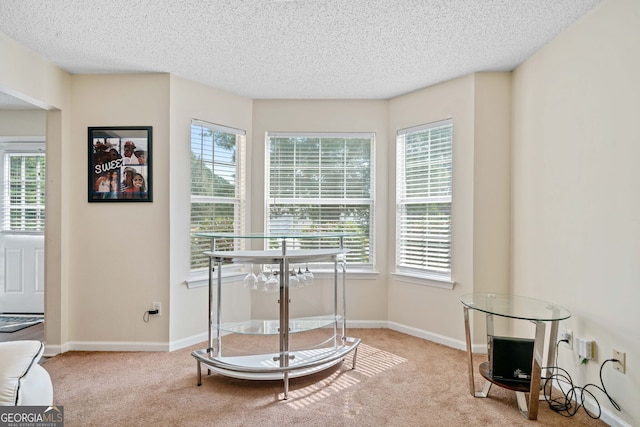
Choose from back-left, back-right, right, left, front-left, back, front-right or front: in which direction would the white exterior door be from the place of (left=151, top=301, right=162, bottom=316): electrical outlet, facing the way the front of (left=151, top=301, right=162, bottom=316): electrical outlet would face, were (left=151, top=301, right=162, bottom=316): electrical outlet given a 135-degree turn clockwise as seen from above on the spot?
front

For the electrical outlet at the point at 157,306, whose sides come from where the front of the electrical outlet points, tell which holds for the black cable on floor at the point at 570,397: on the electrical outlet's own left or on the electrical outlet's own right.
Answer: on the electrical outlet's own left

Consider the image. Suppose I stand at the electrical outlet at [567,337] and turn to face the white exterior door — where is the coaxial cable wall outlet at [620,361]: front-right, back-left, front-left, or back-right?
back-left

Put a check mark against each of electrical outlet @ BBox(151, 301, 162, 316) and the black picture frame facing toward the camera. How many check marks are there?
2

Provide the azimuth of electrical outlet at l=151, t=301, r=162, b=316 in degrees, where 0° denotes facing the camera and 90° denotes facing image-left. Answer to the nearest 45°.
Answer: approximately 0°

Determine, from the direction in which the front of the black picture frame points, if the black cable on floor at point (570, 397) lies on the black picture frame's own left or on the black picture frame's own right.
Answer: on the black picture frame's own left

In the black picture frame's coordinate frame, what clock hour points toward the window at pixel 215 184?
The window is roughly at 9 o'clock from the black picture frame.

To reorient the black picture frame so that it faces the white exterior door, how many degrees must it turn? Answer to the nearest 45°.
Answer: approximately 135° to its right

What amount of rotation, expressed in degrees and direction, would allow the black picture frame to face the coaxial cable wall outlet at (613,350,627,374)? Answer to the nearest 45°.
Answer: approximately 45° to its left

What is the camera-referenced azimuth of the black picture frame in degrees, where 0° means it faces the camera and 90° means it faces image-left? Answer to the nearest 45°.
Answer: approximately 0°

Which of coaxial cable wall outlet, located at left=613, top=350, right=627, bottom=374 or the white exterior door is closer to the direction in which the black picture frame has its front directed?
the coaxial cable wall outlet
